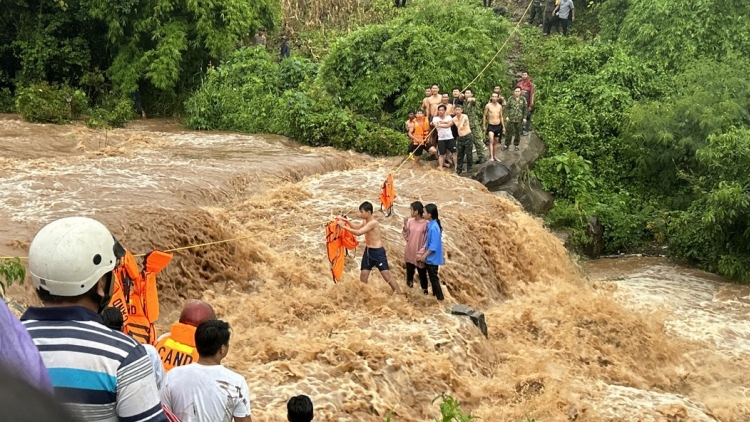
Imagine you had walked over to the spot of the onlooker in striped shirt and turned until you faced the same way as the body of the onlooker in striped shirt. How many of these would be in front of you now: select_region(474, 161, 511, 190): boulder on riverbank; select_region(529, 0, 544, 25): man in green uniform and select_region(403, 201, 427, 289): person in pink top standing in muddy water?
3

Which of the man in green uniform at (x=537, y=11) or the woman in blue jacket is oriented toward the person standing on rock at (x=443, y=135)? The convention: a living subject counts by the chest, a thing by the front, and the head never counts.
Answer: the man in green uniform

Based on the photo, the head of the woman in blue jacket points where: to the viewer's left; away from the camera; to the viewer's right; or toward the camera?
to the viewer's left

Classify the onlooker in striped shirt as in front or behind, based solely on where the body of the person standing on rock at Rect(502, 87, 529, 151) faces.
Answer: in front

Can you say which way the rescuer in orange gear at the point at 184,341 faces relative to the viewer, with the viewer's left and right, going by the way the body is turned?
facing away from the viewer

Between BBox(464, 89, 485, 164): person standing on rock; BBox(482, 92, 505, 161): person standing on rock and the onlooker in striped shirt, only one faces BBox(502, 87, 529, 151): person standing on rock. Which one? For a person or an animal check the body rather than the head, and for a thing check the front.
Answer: the onlooker in striped shirt

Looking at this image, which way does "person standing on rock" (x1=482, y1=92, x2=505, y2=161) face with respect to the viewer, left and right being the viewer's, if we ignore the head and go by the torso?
facing the viewer

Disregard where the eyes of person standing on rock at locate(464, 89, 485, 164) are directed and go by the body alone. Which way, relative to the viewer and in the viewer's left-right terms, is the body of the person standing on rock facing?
facing the viewer and to the left of the viewer

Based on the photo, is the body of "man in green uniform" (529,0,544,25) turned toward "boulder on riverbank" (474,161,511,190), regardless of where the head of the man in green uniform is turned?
yes

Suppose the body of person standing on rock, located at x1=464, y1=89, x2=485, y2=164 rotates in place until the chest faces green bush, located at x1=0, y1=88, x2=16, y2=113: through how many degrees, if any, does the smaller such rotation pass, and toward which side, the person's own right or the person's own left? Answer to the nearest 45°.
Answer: approximately 45° to the person's own right

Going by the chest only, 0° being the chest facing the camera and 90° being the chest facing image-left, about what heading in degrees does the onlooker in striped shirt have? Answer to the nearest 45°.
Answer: approximately 225°

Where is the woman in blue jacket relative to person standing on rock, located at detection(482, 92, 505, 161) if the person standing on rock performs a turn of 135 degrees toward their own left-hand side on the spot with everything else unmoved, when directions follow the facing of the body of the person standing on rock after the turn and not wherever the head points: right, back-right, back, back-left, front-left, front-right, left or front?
back-right
